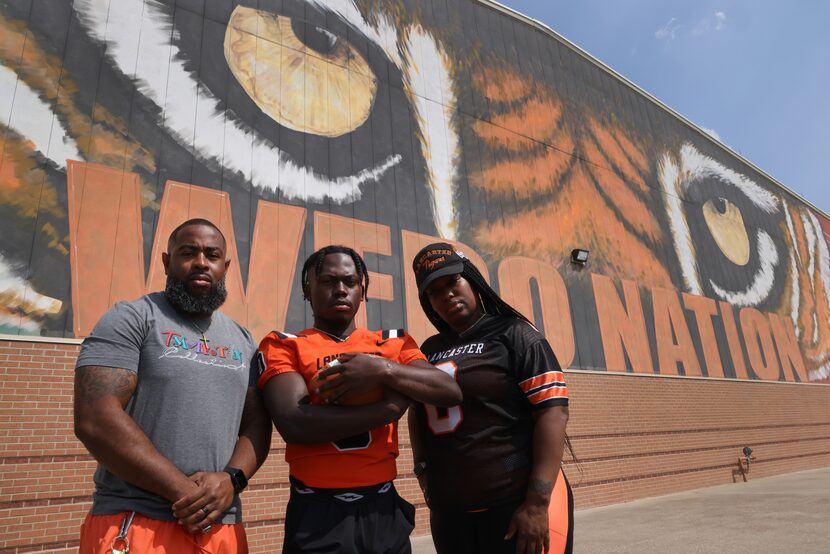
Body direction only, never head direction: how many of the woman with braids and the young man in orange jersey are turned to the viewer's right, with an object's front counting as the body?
0

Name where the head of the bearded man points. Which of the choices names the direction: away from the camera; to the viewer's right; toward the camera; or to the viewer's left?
toward the camera

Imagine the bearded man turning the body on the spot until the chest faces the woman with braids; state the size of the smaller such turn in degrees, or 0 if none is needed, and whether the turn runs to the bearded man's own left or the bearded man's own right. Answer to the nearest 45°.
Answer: approximately 45° to the bearded man's own left

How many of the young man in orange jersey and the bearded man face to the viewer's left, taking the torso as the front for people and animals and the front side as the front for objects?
0

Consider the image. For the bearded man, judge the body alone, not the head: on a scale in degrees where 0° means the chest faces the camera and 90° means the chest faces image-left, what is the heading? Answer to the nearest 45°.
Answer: approximately 315°

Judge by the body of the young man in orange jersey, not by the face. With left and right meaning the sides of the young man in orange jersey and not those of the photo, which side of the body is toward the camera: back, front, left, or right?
front

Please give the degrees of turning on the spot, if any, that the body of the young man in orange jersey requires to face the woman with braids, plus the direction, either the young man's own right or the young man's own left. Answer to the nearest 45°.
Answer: approximately 135° to the young man's own left

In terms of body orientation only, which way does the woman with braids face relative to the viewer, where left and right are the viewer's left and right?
facing the viewer and to the left of the viewer
